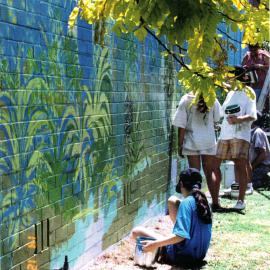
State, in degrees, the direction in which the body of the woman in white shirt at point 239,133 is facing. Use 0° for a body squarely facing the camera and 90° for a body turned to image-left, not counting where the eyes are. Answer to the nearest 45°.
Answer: approximately 45°

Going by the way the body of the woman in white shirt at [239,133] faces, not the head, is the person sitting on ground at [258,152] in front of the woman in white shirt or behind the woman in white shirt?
behind

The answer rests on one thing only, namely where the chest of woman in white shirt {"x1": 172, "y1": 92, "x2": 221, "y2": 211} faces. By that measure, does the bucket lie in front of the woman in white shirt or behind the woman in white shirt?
behind

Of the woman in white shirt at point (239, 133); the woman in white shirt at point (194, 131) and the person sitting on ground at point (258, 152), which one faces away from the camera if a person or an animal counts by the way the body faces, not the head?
the woman in white shirt at point (194, 131)

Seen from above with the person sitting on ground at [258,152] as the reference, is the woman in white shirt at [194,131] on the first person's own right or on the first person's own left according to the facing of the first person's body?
on the first person's own left

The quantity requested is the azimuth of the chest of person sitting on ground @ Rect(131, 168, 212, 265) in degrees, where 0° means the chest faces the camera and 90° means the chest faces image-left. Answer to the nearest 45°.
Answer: approximately 135°

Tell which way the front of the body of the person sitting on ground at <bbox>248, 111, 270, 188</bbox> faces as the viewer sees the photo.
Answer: to the viewer's left

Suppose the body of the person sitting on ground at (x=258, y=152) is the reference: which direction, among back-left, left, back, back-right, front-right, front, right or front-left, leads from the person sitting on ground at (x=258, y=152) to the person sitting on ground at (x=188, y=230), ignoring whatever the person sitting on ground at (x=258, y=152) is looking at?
left

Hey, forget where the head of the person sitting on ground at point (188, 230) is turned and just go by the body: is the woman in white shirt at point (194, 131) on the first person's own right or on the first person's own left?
on the first person's own right

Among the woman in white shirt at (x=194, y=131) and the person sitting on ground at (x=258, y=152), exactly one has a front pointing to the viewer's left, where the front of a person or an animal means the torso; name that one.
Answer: the person sitting on ground

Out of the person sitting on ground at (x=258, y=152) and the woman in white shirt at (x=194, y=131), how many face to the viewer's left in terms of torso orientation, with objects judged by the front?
1

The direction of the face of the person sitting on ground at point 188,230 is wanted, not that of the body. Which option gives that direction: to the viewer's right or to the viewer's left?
to the viewer's left

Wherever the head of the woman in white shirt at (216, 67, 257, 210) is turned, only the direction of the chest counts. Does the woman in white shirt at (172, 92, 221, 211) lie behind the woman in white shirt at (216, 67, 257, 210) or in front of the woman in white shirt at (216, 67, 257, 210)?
in front

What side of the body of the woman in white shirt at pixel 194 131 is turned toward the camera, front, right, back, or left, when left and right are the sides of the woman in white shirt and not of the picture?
back
